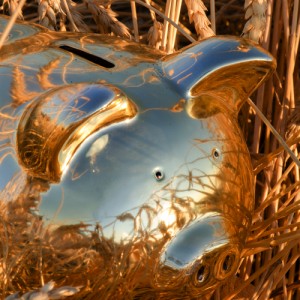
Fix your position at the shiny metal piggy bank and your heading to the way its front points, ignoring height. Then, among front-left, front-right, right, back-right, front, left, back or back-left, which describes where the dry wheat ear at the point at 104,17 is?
back-left

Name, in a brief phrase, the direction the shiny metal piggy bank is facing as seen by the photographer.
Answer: facing the viewer and to the right of the viewer
